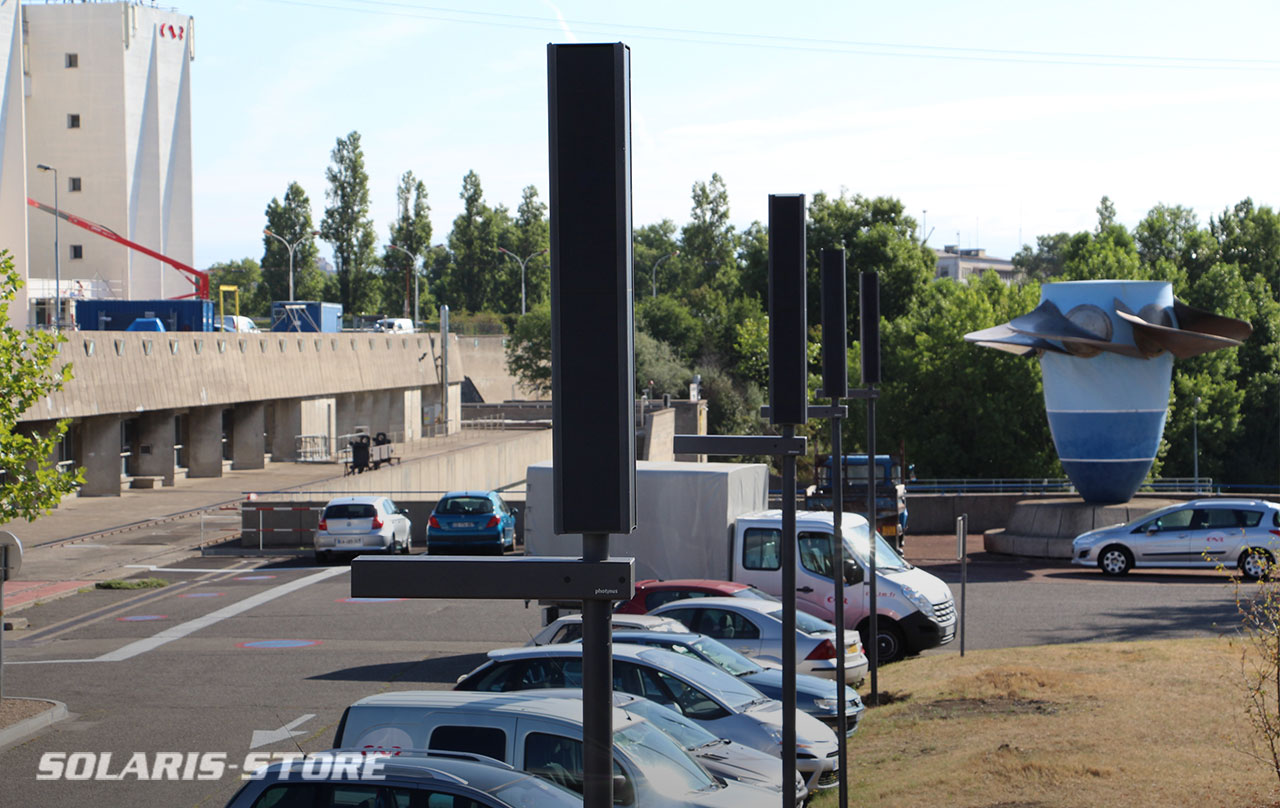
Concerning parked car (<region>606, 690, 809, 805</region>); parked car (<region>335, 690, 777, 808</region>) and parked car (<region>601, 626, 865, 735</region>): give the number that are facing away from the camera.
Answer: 0

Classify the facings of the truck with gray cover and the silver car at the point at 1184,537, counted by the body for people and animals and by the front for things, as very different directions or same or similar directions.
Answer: very different directions

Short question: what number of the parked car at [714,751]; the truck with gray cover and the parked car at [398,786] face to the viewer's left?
0

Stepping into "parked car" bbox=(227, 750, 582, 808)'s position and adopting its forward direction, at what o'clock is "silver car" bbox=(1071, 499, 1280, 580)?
The silver car is roughly at 9 o'clock from the parked car.

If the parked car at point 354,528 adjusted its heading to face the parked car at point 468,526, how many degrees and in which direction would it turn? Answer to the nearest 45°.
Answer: approximately 90° to its right

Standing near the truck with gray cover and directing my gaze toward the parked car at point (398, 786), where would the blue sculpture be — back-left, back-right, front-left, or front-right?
back-left

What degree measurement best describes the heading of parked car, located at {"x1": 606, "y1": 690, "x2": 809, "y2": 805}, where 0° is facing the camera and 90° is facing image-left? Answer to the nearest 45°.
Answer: approximately 315°

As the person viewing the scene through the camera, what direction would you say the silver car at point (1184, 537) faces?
facing to the left of the viewer

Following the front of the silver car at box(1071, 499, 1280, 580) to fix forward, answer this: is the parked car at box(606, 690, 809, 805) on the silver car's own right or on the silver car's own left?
on the silver car's own left

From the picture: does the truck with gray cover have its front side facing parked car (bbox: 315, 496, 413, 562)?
no

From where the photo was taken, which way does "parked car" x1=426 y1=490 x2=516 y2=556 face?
away from the camera

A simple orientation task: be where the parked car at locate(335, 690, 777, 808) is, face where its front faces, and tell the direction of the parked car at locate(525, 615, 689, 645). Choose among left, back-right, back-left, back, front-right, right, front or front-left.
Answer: back-left

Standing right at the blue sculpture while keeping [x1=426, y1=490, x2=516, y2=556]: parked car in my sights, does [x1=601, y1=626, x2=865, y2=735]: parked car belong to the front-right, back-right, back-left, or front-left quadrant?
front-left

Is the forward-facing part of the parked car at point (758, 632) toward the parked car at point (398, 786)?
no

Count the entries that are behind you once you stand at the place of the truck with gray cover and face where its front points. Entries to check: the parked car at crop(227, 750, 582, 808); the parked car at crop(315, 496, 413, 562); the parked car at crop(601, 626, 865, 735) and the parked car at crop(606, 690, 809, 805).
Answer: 1

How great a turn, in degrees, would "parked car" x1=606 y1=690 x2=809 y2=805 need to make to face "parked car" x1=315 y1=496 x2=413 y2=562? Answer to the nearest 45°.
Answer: approximately 180°

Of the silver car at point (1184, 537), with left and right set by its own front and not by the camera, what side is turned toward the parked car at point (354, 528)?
front

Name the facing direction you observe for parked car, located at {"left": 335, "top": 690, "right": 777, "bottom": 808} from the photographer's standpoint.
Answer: facing the viewer and to the right of the viewer

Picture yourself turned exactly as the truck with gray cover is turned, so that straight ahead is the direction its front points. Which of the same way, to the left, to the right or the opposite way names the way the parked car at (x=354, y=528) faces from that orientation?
to the left

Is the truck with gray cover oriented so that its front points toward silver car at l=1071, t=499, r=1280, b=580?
no
